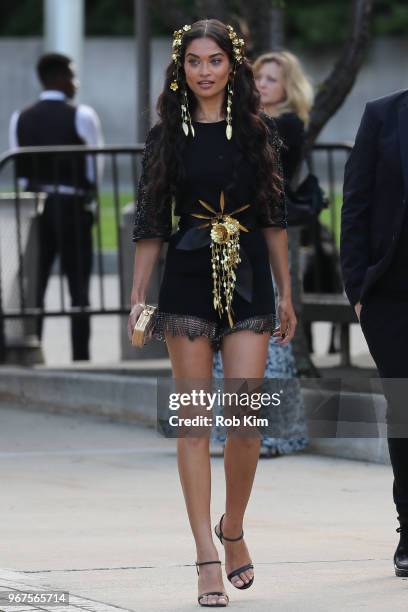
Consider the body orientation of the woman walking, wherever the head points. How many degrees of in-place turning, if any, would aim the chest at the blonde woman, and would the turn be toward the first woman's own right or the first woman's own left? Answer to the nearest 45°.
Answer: approximately 180°

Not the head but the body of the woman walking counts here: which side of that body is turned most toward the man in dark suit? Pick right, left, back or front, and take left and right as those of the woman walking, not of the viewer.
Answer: left

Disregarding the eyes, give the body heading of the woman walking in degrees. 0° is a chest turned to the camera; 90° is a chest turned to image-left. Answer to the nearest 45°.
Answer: approximately 0°
